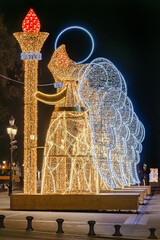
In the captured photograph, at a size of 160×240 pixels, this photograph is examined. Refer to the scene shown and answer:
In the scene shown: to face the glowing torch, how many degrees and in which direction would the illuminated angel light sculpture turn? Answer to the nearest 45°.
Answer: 0° — it already faces it

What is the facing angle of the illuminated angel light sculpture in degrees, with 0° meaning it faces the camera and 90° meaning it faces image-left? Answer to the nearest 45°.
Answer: approximately 90°
